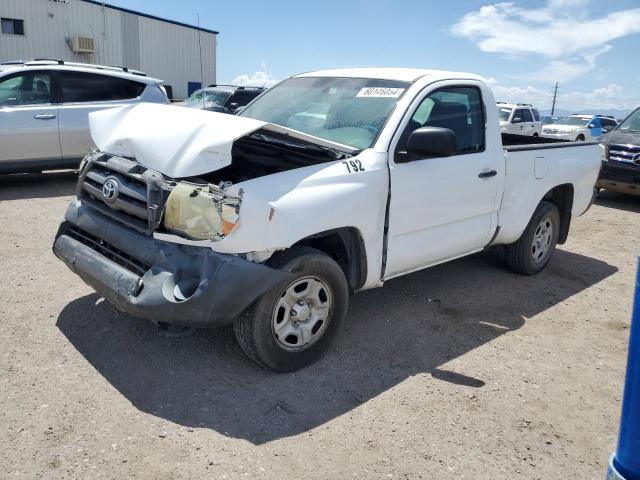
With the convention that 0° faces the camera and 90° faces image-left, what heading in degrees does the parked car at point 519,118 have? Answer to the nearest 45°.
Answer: approximately 45°

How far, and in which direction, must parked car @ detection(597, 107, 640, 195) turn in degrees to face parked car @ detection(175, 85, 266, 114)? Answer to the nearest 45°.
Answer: approximately 45° to its right

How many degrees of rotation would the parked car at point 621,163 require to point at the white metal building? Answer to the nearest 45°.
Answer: approximately 90° to its right

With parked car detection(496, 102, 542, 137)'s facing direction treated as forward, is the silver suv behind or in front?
in front

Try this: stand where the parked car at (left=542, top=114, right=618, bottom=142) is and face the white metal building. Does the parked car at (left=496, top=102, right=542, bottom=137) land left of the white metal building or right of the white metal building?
left

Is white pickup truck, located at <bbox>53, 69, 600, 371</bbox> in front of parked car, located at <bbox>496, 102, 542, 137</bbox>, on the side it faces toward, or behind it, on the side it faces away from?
in front

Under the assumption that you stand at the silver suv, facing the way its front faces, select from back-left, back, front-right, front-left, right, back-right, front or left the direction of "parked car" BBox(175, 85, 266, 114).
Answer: back-right

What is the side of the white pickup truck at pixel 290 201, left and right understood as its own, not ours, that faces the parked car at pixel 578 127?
back

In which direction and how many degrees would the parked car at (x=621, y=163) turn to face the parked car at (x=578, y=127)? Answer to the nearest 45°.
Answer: approximately 135° to its right

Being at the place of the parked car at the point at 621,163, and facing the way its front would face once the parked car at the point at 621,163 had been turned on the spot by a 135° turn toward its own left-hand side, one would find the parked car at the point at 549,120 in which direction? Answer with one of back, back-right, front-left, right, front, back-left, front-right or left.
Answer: left

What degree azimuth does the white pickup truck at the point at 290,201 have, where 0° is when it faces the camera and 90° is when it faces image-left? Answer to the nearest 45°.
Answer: approximately 45°

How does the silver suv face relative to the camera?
to the viewer's left
